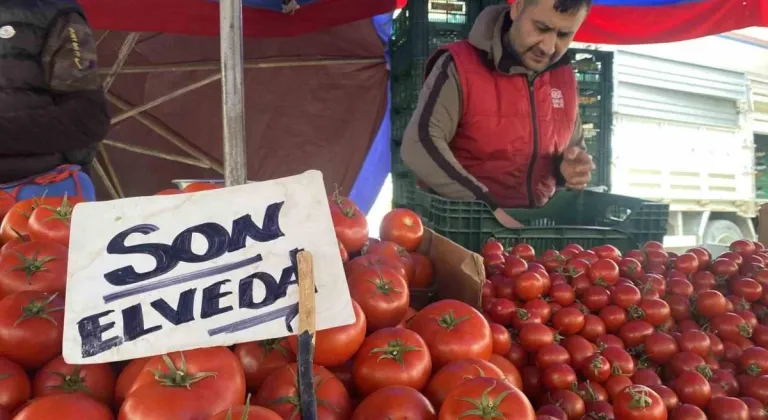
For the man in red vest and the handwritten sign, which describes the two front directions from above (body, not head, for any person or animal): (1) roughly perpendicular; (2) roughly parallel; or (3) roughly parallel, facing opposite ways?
roughly parallel

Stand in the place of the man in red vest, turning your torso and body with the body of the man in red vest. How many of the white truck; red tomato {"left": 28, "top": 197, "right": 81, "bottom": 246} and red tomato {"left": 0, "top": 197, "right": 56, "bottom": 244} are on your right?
2

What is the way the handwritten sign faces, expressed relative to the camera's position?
facing the viewer

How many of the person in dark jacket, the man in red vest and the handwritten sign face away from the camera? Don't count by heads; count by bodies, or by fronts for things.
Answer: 0

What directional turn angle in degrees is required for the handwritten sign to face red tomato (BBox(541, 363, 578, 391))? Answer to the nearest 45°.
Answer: approximately 90° to its left

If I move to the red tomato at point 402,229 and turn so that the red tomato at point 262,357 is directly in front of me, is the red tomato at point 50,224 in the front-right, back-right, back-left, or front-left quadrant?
front-right

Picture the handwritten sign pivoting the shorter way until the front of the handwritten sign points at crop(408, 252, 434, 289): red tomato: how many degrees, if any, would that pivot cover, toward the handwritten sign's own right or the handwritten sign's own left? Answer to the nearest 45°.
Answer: approximately 135° to the handwritten sign's own left
